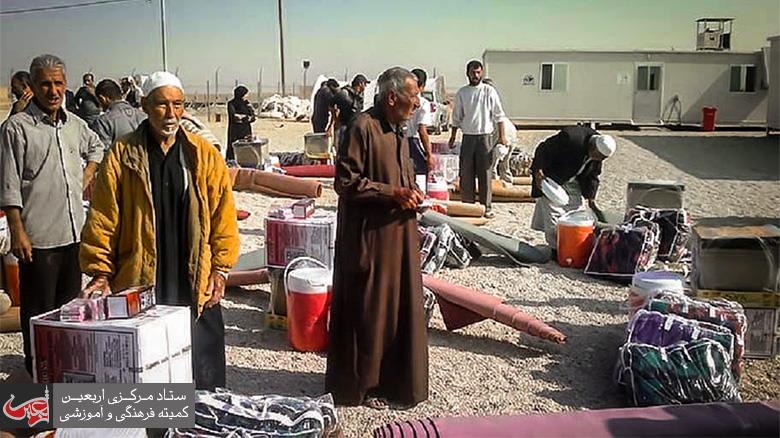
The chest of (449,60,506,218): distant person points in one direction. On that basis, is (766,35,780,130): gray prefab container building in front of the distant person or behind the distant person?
behind

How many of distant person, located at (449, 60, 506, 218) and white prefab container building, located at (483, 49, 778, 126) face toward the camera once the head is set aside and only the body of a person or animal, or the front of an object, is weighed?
2

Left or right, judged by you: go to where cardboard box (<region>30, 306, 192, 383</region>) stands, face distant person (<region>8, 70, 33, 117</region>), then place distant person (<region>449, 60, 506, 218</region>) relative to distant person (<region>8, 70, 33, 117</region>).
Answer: right

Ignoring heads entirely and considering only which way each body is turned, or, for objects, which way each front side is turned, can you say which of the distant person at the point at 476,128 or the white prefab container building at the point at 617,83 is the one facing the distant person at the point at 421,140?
the white prefab container building

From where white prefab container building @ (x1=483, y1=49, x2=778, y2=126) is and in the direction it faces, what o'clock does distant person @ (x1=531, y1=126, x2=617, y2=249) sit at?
The distant person is roughly at 12 o'clock from the white prefab container building.

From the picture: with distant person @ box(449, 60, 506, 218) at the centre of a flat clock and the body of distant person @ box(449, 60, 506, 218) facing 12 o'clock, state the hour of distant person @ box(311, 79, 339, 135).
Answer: distant person @ box(311, 79, 339, 135) is roughly at 5 o'clock from distant person @ box(449, 60, 506, 218).

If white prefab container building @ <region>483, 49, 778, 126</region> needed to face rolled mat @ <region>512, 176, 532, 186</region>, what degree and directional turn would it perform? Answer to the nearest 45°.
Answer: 0° — it already faces it

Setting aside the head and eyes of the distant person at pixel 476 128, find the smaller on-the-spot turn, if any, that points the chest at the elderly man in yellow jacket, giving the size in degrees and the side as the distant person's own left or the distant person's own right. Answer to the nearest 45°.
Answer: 0° — they already face them

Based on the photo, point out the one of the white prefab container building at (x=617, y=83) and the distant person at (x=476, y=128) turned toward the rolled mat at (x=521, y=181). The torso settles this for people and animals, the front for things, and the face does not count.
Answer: the white prefab container building

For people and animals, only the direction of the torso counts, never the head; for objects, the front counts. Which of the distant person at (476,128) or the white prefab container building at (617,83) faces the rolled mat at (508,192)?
the white prefab container building
